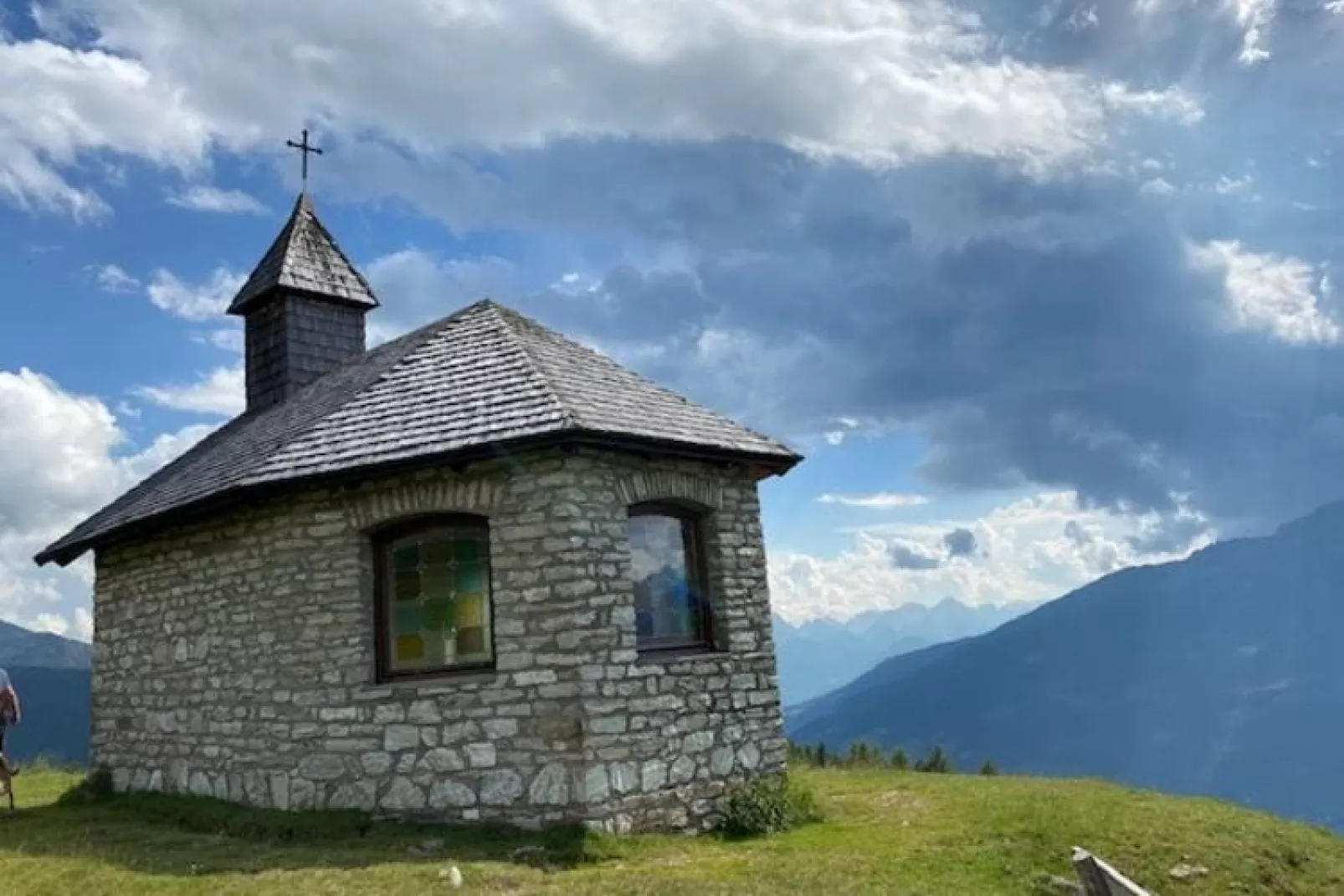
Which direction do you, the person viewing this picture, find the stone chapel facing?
facing away from the viewer and to the left of the viewer
